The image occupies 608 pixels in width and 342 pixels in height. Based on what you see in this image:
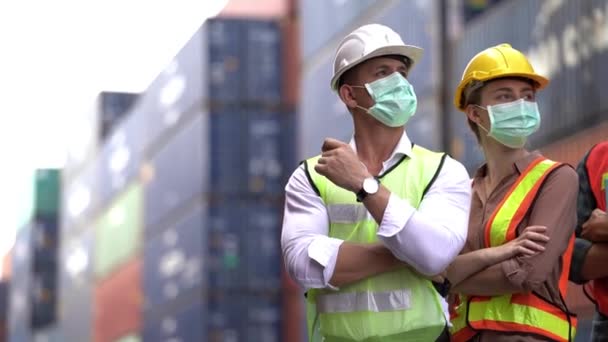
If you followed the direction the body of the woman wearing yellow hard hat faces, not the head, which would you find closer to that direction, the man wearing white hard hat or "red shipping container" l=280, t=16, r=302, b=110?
the man wearing white hard hat

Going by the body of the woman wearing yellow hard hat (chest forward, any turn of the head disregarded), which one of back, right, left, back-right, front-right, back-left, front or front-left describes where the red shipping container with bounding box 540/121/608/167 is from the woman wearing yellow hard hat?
back-right

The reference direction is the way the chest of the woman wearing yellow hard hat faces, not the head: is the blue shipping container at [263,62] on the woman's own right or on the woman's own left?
on the woman's own right

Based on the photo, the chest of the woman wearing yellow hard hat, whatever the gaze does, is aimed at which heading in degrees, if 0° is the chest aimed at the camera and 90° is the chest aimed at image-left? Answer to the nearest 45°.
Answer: approximately 45°

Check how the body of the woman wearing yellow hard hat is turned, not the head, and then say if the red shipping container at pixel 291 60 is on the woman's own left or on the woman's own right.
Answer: on the woman's own right

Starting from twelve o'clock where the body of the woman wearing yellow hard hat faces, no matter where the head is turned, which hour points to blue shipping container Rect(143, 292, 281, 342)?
The blue shipping container is roughly at 4 o'clock from the woman wearing yellow hard hat.
